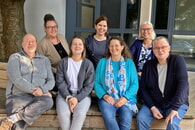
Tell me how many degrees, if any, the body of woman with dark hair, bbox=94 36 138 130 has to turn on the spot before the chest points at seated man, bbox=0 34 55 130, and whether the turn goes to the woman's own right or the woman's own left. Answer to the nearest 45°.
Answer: approximately 90° to the woman's own right

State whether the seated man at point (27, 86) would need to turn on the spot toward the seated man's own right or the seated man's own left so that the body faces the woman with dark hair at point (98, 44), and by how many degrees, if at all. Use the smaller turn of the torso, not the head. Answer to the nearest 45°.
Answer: approximately 90° to the seated man's own left

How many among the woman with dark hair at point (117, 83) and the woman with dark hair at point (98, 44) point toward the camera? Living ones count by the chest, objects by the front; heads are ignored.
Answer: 2

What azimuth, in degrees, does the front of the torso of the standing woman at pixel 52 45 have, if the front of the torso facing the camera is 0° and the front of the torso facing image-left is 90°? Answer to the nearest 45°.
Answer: approximately 315°

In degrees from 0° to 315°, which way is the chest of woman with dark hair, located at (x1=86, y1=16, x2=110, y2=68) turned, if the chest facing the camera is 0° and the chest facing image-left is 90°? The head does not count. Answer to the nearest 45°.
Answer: approximately 0°

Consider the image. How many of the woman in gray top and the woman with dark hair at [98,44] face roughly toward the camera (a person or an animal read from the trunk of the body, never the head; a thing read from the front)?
2
